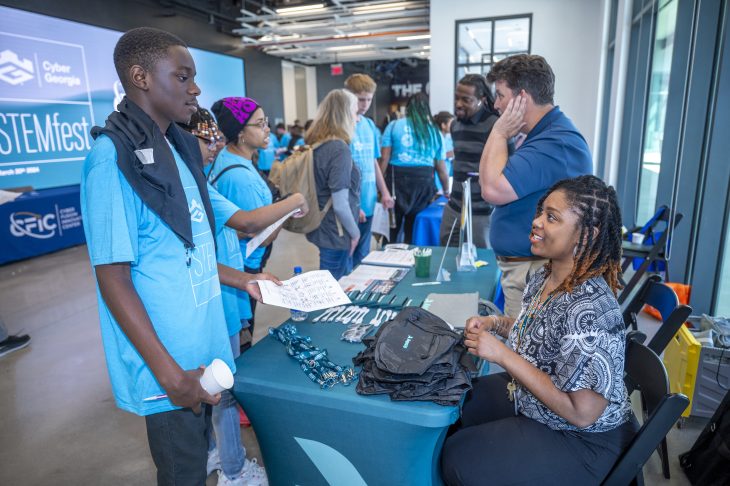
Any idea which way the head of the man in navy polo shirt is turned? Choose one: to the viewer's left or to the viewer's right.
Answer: to the viewer's left

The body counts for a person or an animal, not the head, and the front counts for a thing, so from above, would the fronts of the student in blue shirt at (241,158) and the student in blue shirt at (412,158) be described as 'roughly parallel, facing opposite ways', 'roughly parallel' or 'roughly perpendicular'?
roughly perpendicular

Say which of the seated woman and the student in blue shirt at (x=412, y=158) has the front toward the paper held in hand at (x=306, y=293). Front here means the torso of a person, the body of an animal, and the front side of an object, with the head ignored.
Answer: the seated woman

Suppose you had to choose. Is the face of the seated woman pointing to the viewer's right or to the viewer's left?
to the viewer's left

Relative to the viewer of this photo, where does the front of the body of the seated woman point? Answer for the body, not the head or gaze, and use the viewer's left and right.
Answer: facing to the left of the viewer

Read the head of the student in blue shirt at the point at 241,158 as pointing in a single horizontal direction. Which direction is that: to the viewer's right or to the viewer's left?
to the viewer's right

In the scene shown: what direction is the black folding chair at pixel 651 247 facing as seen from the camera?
to the viewer's left

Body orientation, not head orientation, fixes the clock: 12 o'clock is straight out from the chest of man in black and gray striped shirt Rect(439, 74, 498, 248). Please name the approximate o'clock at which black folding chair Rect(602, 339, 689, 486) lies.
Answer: The black folding chair is roughly at 10 o'clock from the man in black and gray striped shirt.

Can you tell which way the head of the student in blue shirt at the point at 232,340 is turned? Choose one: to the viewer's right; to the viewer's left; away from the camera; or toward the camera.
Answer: to the viewer's right

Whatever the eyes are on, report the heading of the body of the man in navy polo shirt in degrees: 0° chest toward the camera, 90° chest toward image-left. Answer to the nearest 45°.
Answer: approximately 90°

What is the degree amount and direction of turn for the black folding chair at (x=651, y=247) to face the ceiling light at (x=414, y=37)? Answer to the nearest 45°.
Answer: approximately 45° to its right
